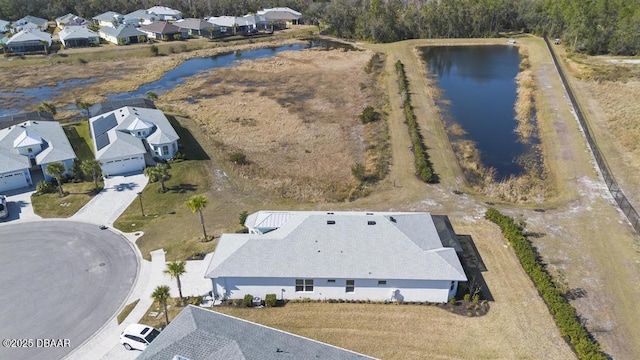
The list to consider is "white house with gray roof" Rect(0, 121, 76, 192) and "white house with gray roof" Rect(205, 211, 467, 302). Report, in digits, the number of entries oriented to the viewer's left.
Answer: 1

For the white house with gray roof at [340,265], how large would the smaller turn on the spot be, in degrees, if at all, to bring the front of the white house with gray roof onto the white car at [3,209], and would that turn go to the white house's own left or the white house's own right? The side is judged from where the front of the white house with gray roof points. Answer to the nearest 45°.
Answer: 0° — it already faces it

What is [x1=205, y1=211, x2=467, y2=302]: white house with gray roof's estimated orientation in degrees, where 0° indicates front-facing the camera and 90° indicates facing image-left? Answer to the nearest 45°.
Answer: approximately 90°

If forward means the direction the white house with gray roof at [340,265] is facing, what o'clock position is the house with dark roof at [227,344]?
The house with dark roof is roughly at 10 o'clock from the white house with gray roof.

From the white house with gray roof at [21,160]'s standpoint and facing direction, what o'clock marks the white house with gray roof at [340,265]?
the white house with gray roof at [340,265] is roughly at 11 o'clock from the white house with gray roof at [21,160].

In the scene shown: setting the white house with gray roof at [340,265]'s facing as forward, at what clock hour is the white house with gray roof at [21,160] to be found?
the white house with gray roof at [21,160] is roughly at 1 o'clock from the white house with gray roof at [340,265].
